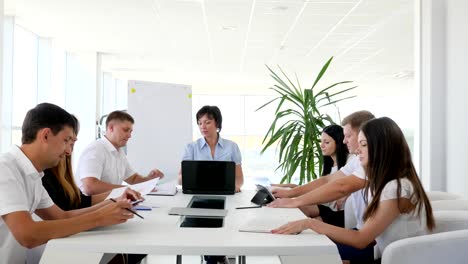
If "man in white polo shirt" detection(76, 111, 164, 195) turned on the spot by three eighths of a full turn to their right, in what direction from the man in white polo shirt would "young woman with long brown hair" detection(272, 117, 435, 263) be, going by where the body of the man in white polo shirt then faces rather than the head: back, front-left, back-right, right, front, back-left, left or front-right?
back-left

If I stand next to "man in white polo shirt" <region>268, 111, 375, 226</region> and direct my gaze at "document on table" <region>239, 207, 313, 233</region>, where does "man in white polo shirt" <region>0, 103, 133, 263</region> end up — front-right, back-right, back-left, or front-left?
front-right

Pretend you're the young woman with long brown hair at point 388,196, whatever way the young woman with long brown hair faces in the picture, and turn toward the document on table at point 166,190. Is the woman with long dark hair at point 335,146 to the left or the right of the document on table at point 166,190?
right

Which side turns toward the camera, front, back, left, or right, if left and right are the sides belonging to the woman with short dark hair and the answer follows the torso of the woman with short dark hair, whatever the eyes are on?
front

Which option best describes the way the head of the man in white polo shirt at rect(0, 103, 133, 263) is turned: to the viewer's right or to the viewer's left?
to the viewer's right

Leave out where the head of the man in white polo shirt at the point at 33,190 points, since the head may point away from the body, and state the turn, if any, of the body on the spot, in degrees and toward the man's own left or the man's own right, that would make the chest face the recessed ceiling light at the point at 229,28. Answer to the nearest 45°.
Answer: approximately 45° to the man's own left

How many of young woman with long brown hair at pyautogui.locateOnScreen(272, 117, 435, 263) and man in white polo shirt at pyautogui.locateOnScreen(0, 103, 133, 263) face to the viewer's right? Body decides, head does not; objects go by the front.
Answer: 1

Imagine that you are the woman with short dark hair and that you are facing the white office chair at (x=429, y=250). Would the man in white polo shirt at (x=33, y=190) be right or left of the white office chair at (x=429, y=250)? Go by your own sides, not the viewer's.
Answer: right

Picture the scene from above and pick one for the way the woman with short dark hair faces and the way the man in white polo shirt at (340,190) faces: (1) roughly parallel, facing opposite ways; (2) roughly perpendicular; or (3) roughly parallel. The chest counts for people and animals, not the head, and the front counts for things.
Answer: roughly perpendicular

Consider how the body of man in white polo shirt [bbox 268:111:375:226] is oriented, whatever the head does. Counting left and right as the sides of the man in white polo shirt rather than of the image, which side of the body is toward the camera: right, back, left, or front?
left

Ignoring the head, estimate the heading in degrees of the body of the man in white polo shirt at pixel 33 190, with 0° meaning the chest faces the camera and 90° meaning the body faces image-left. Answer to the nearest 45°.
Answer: approximately 270°

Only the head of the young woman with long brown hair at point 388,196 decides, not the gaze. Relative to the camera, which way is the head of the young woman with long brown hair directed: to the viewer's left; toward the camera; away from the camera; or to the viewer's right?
to the viewer's left

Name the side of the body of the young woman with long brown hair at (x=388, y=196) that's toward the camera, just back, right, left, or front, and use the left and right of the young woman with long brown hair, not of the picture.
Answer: left

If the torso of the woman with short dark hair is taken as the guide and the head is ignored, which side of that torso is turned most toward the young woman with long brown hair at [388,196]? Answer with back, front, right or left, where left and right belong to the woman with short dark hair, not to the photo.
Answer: front

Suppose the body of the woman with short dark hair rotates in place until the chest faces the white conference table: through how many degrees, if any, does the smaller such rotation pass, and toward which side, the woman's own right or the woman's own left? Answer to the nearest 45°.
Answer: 0° — they already face it

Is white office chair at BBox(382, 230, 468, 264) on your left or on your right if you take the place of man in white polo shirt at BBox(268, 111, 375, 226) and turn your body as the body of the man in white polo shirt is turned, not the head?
on your left
